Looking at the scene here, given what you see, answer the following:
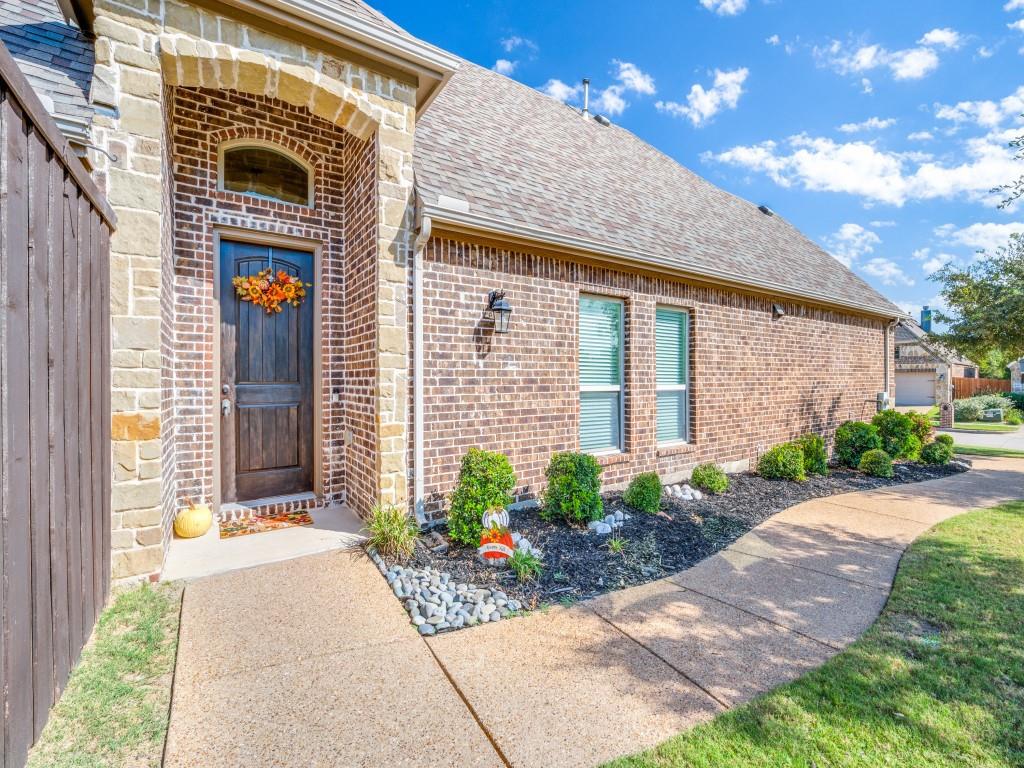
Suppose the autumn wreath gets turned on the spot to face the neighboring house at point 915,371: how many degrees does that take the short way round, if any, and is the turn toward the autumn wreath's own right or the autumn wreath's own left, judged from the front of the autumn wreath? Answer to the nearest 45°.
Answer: approximately 90° to the autumn wreath's own left

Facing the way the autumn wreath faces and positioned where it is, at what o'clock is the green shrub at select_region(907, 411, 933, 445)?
The green shrub is roughly at 9 o'clock from the autumn wreath.

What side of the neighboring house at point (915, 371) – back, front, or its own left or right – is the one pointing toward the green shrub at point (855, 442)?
front

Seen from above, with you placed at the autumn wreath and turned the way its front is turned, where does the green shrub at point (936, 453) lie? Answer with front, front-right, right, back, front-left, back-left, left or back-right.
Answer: left

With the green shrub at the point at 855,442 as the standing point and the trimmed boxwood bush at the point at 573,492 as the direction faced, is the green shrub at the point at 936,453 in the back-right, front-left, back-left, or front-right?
back-left

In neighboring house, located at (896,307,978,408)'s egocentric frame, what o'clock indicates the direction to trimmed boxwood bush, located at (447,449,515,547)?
The trimmed boxwood bush is roughly at 12 o'clock from the neighboring house.

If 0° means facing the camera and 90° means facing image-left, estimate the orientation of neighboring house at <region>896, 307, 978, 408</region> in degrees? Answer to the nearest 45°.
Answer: approximately 0°

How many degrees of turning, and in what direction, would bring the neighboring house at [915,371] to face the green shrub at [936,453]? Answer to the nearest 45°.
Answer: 0° — it already faces it

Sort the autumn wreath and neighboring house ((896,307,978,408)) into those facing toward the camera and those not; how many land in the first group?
2

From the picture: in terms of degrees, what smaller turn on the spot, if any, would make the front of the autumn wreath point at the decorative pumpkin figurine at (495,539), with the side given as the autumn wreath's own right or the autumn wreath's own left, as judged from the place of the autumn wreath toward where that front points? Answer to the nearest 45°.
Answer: approximately 45° to the autumn wreath's own left

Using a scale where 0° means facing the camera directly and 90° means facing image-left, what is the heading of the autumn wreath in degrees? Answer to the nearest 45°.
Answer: approximately 0°

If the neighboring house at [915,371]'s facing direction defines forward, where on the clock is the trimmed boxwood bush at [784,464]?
The trimmed boxwood bush is roughly at 12 o'clock from the neighboring house.

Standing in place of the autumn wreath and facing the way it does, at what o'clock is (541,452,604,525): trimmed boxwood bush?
The trimmed boxwood bush is roughly at 10 o'clock from the autumn wreath.

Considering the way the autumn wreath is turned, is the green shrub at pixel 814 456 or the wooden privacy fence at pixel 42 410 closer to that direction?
the wooden privacy fence

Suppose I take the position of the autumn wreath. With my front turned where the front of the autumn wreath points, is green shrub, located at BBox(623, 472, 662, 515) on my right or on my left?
on my left
